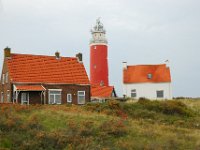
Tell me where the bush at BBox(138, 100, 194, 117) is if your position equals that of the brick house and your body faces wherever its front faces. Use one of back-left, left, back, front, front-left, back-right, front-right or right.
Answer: front-left

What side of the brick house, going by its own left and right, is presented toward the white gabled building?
left

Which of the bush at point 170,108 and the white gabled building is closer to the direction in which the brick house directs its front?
the bush

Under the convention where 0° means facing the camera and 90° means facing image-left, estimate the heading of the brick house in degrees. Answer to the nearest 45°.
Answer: approximately 0°
